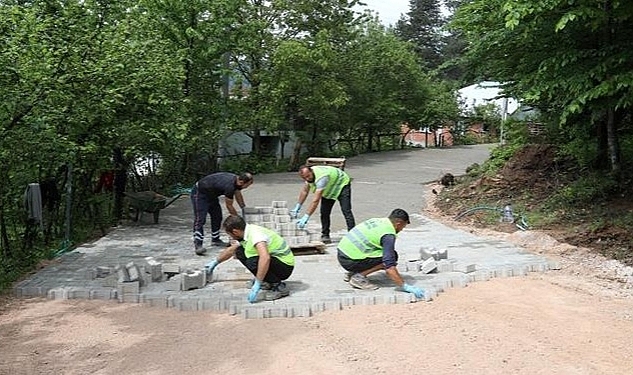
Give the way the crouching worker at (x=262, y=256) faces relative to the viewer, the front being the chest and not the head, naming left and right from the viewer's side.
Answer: facing the viewer and to the left of the viewer

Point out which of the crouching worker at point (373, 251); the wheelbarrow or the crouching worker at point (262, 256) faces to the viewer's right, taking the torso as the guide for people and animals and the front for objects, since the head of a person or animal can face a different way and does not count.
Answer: the crouching worker at point (373, 251)

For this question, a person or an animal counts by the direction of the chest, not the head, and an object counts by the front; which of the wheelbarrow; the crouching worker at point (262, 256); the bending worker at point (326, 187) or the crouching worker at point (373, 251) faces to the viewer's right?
the crouching worker at point (373, 251)

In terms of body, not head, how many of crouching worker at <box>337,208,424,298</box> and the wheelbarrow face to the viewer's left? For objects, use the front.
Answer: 1

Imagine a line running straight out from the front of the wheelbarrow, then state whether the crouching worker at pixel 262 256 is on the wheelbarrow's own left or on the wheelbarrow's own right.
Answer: on the wheelbarrow's own left

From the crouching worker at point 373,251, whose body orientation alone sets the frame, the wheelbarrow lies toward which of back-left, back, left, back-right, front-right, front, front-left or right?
back-left

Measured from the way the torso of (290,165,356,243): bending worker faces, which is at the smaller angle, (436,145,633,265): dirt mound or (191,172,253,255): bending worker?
the bending worker

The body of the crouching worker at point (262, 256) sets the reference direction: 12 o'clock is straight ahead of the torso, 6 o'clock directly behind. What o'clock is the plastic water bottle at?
The plastic water bottle is roughly at 6 o'clock from the crouching worker.

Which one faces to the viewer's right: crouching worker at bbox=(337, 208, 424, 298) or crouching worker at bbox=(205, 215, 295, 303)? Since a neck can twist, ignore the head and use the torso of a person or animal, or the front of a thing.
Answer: crouching worker at bbox=(337, 208, 424, 298)

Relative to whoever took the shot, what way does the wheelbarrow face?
facing to the left of the viewer

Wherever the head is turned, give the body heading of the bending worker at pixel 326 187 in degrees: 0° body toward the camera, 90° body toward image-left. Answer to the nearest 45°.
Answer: approximately 45°

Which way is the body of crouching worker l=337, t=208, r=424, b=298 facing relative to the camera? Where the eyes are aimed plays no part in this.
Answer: to the viewer's right
